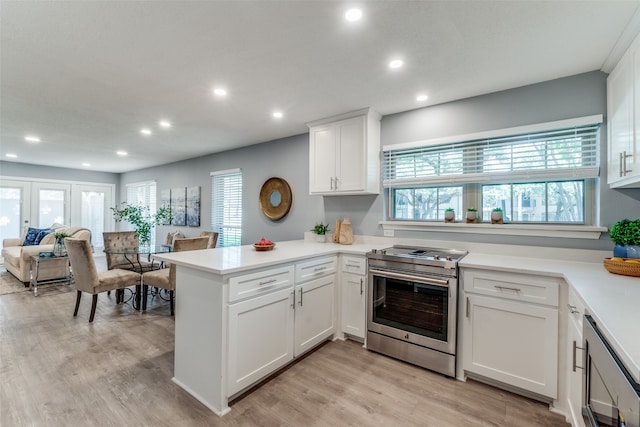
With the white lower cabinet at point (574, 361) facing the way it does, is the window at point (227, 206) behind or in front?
in front

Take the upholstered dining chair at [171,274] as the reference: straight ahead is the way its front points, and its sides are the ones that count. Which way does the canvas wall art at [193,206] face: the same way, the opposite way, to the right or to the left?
to the left

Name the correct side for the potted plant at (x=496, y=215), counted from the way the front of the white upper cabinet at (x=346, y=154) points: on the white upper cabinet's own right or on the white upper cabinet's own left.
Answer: on the white upper cabinet's own left

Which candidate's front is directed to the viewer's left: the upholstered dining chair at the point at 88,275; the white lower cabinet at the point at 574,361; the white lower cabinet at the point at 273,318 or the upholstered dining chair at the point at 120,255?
the white lower cabinet at the point at 574,361

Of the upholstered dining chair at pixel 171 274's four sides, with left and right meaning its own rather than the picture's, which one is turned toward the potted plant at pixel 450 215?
back

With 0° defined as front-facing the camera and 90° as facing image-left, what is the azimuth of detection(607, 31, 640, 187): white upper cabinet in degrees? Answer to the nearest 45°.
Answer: approximately 90°

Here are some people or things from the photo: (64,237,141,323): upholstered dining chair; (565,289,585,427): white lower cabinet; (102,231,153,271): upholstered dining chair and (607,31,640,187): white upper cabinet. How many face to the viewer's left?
2

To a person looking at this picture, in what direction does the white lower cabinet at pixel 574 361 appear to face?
facing to the left of the viewer

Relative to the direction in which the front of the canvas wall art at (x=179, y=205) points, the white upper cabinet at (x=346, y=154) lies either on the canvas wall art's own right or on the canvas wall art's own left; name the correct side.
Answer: on the canvas wall art's own left

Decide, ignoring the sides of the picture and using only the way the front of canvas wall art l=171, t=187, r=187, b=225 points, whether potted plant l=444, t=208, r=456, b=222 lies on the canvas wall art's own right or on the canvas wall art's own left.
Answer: on the canvas wall art's own left

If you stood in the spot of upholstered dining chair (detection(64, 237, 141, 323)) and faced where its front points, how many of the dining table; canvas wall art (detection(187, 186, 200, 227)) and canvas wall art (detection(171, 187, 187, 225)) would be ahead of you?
3

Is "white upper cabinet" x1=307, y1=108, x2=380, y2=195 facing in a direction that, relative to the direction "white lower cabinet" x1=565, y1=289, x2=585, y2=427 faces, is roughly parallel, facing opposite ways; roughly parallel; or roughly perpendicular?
roughly perpendicular

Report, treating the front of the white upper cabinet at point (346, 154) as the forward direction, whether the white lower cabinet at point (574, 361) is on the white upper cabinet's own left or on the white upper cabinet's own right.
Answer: on the white upper cabinet's own left
